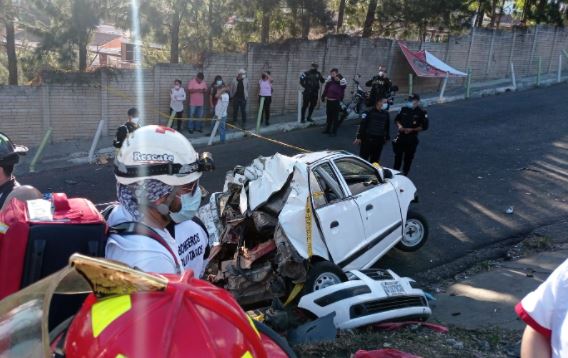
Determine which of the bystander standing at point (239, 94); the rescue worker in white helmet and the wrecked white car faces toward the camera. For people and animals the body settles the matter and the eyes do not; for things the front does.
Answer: the bystander standing

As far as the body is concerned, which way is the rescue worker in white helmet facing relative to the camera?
to the viewer's right

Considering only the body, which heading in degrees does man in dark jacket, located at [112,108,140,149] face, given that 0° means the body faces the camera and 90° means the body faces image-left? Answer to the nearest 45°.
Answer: approximately 315°

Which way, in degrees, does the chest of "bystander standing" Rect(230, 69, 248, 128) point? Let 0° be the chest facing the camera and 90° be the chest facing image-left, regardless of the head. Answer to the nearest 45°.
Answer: approximately 0°

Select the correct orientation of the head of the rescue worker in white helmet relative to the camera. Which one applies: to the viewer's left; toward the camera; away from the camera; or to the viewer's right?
to the viewer's right

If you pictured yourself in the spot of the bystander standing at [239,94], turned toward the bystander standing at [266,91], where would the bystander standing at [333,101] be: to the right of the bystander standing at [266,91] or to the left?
right
